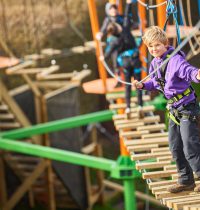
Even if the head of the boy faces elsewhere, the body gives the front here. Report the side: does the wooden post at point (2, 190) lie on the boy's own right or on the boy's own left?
on the boy's own right

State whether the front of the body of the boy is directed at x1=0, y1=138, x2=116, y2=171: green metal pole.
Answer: no

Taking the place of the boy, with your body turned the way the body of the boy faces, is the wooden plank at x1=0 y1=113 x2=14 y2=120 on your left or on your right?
on your right

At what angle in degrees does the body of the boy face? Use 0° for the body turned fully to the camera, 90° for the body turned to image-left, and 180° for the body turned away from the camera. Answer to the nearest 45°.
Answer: approximately 45°

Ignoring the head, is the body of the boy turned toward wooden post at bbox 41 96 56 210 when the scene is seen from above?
no
